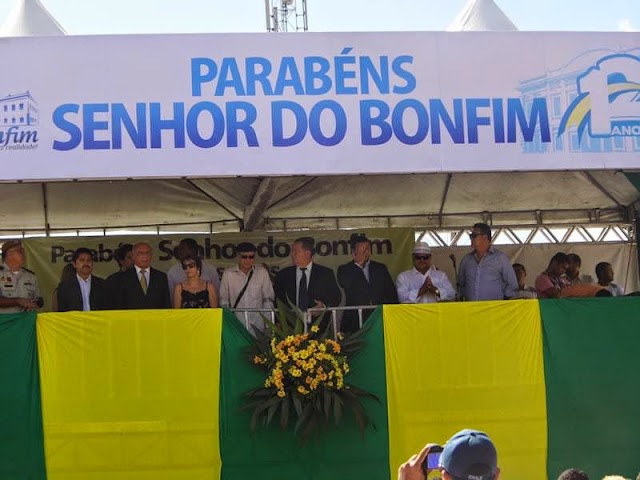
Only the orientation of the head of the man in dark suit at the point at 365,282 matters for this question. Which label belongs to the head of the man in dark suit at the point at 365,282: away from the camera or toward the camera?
toward the camera

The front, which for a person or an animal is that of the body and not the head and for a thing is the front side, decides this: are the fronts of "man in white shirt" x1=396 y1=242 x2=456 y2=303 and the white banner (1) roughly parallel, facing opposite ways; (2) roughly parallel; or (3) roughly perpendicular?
roughly parallel

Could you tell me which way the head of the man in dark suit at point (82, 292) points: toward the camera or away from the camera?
toward the camera

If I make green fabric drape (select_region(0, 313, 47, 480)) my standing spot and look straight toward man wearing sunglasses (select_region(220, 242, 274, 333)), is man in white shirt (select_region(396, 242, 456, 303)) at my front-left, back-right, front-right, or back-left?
front-right

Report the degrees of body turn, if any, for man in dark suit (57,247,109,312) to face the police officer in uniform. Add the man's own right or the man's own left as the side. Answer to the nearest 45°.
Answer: approximately 90° to the man's own right

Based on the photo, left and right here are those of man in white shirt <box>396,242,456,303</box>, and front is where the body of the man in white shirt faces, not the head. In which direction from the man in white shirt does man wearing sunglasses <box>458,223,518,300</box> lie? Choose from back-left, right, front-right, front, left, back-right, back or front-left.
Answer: left

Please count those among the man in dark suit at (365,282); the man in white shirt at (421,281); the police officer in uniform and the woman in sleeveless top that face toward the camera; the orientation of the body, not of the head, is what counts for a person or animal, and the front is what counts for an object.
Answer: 4

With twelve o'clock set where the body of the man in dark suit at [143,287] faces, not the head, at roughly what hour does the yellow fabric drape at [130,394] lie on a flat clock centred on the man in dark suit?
The yellow fabric drape is roughly at 12 o'clock from the man in dark suit.

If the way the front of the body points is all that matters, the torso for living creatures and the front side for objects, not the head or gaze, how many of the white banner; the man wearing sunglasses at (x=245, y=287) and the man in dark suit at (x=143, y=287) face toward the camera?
3

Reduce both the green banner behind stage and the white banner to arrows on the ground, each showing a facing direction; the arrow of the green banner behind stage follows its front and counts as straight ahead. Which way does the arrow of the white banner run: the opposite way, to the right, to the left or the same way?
the same way

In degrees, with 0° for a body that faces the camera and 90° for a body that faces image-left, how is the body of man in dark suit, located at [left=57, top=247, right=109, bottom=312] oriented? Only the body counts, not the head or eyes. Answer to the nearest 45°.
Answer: approximately 0°

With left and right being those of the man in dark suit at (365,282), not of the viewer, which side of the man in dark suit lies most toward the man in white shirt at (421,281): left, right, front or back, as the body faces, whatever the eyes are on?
left

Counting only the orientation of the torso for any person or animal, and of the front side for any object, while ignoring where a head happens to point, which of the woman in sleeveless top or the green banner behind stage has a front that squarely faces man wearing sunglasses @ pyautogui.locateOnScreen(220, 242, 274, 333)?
the green banner behind stage

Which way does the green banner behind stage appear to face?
toward the camera

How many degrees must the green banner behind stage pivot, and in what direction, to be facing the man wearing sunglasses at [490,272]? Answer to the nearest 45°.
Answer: approximately 45° to its left

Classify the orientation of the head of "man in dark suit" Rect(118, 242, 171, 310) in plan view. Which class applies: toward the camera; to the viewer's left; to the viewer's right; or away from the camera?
toward the camera

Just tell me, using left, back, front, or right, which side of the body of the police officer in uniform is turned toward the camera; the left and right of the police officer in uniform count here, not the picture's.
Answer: front
